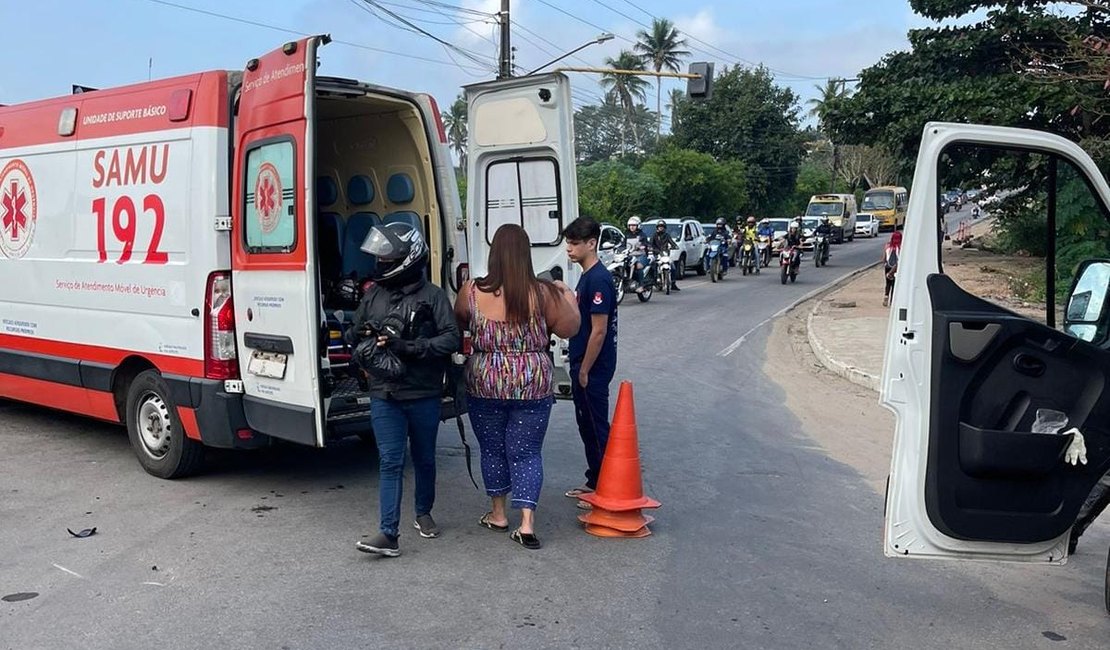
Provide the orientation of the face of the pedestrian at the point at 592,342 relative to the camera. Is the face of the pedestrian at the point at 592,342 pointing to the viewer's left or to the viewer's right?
to the viewer's left

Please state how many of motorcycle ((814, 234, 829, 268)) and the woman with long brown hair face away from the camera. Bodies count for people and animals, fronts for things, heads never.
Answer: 1

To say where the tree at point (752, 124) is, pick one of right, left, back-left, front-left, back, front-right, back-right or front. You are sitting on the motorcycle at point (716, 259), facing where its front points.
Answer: back

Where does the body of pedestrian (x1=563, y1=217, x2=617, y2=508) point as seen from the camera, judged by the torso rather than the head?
to the viewer's left

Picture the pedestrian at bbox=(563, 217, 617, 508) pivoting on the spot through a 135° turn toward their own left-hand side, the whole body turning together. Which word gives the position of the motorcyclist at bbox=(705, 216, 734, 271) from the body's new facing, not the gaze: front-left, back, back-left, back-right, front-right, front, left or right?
back-left

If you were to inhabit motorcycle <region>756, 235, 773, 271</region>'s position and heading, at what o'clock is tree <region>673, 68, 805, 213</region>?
The tree is roughly at 6 o'clock from the motorcycle.

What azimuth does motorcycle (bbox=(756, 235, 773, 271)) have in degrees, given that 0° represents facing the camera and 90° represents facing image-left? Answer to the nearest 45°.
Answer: approximately 0°

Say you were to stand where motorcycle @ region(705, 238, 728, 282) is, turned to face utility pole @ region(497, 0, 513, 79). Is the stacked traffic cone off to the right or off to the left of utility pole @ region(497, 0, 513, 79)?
left

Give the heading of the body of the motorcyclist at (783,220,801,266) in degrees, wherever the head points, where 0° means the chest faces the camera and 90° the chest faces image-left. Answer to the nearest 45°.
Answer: approximately 0°

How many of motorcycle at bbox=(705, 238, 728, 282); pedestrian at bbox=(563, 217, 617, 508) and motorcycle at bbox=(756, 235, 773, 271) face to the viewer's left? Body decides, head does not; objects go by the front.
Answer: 1

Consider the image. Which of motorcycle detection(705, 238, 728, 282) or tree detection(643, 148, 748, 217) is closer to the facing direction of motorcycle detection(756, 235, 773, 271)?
the motorcycle

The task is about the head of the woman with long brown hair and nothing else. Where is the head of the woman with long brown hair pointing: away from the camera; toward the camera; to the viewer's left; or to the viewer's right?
away from the camera

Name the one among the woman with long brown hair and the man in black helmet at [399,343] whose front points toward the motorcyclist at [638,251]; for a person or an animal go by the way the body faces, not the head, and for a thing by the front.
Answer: the woman with long brown hair

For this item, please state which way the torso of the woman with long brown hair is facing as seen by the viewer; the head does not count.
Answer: away from the camera
